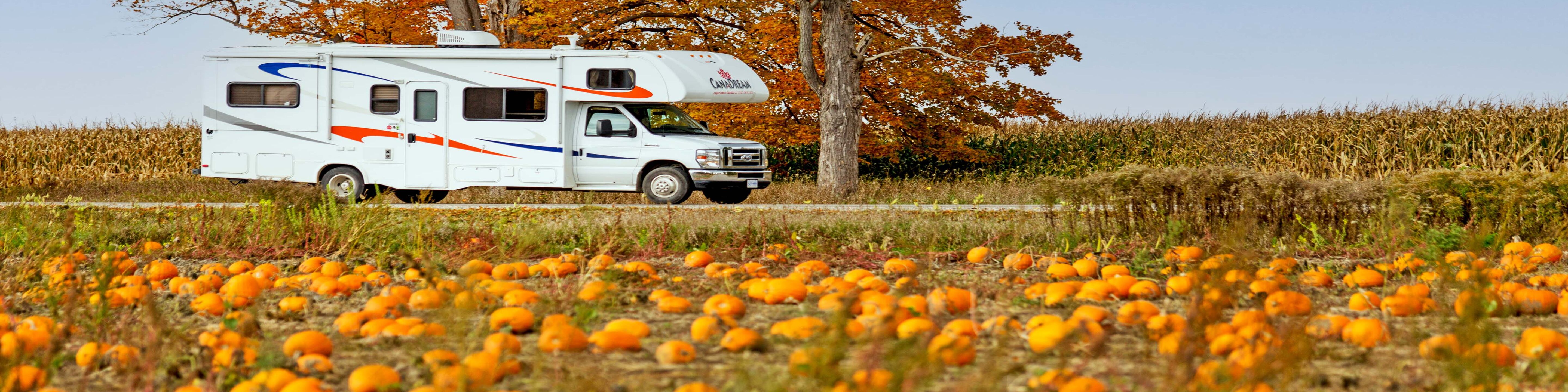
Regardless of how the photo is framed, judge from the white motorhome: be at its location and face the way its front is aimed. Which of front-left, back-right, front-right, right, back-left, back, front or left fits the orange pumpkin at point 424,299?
front-right

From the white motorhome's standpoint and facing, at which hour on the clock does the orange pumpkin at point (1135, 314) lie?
The orange pumpkin is roughly at 1 o'clock from the white motorhome.

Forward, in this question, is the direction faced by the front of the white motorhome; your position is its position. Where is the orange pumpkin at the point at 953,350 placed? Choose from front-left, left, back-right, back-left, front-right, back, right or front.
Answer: front-right

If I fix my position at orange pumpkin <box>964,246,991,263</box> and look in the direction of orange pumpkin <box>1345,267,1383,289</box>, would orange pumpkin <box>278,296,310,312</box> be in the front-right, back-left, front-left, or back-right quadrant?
back-right

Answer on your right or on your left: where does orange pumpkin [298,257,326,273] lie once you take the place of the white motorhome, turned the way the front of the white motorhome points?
on your right

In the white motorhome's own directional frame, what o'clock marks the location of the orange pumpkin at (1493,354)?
The orange pumpkin is roughly at 1 o'clock from the white motorhome.

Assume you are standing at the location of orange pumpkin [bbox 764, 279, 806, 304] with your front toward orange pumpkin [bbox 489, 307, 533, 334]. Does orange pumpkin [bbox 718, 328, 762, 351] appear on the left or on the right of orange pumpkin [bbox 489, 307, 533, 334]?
left

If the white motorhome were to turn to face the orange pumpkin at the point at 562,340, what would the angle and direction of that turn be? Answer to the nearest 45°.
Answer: approximately 45° to its right

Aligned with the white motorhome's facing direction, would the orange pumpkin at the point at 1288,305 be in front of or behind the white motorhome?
in front
